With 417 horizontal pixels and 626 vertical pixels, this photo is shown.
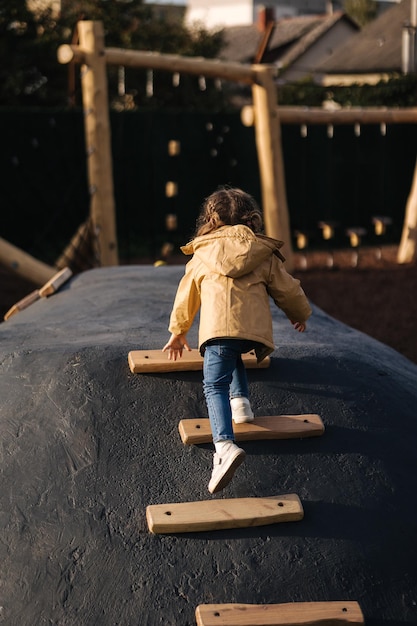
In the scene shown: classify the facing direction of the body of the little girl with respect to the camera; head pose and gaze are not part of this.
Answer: away from the camera

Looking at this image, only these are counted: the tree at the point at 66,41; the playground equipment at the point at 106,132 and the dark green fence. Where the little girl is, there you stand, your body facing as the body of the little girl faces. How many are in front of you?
3

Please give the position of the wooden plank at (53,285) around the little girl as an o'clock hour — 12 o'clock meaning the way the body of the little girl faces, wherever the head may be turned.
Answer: The wooden plank is roughly at 11 o'clock from the little girl.

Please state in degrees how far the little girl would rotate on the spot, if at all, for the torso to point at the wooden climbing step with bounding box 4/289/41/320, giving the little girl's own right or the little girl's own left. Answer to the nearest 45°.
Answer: approximately 45° to the little girl's own left

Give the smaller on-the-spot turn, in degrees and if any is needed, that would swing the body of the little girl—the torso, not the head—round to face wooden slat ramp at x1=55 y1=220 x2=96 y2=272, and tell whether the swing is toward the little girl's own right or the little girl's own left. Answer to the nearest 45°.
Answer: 0° — they already face it

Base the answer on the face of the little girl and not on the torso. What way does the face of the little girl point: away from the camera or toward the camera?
away from the camera

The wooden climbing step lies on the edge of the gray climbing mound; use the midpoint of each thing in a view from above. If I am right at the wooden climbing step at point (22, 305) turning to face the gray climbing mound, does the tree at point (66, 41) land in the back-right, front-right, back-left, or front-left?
back-left

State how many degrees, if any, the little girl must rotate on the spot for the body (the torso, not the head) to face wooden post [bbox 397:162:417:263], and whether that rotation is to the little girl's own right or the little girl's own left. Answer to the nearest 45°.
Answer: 0° — they already face it
